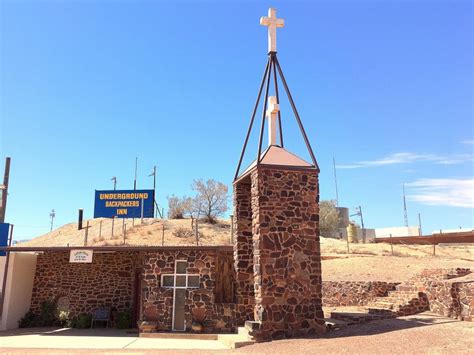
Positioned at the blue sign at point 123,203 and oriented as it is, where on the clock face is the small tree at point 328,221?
The small tree is roughly at 8 o'clock from the blue sign.

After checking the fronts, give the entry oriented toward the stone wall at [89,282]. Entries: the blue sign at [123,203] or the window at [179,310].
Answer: the blue sign

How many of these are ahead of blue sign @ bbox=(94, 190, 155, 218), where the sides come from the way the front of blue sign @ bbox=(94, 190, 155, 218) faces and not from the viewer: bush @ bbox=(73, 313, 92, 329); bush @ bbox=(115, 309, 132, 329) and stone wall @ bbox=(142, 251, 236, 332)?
3

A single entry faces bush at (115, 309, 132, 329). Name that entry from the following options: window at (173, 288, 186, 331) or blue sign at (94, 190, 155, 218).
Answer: the blue sign

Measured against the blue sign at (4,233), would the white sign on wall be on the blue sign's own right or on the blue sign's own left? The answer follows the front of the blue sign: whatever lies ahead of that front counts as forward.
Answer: on the blue sign's own left

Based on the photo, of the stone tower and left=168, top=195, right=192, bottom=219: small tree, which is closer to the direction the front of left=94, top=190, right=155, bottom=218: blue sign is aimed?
the stone tower

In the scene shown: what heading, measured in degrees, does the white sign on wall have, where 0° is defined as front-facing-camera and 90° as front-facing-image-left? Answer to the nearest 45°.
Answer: approximately 0°

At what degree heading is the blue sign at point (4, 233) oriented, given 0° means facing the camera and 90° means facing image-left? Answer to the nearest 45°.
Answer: approximately 0°

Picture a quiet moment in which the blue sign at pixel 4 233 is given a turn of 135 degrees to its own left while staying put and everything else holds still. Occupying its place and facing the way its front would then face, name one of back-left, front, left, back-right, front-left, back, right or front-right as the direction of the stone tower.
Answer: right

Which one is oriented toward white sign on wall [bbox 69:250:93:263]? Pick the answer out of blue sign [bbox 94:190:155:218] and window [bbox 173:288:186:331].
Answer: the blue sign

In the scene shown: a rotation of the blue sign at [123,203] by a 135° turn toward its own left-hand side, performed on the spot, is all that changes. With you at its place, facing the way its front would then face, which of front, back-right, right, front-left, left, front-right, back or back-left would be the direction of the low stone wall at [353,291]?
right
